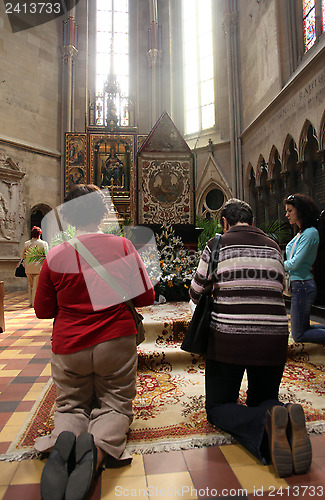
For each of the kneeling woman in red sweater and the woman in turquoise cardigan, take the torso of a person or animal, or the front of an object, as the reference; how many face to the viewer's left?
1

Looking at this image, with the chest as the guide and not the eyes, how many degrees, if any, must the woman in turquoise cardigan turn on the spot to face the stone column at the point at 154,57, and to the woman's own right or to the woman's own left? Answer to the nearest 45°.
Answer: approximately 45° to the woman's own right

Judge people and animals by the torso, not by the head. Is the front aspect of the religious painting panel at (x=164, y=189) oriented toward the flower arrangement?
yes

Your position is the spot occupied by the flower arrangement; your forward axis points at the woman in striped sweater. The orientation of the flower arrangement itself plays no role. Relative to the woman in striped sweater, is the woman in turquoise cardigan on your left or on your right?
left

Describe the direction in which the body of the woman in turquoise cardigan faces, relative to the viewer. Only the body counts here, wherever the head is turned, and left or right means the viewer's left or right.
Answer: facing to the left of the viewer

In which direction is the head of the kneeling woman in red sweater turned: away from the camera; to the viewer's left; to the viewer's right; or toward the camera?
away from the camera

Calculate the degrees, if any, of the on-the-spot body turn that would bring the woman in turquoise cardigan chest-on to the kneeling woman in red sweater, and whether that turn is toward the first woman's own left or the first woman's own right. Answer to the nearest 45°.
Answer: approximately 45° to the first woman's own left

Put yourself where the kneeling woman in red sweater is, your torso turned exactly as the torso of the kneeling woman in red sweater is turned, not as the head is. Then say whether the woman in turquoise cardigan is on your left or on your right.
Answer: on your right

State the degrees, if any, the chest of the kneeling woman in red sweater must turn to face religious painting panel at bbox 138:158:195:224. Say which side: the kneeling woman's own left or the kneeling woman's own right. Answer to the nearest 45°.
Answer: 0° — they already face it

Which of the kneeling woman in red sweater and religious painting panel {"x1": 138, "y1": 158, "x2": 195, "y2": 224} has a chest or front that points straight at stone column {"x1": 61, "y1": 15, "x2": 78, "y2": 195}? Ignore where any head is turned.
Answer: the kneeling woman in red sweater

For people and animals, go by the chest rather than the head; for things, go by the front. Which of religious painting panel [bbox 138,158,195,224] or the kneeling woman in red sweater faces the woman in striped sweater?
the religious painting panel

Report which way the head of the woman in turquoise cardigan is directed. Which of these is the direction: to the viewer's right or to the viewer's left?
to the viewer's left

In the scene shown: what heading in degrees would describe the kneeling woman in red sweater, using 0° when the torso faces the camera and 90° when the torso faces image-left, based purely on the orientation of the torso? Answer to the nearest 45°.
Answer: approximately 180°
